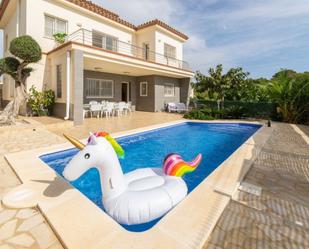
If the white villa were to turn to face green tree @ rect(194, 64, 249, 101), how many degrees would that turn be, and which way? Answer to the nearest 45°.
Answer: approximately 45° to its left

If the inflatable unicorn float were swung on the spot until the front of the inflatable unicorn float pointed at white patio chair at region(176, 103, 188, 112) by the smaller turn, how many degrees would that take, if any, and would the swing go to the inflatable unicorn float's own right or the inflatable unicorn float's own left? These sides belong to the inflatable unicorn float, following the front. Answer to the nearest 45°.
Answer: approximately 135° to the inflatable unicorn float's own right

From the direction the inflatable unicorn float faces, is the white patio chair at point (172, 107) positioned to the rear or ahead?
to the rear

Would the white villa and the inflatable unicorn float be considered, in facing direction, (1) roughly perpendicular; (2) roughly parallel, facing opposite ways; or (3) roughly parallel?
roughly perpendicular

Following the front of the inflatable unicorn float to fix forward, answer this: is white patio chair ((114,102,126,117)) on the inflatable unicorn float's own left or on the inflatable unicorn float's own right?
on the inflatable unicorn float's own right

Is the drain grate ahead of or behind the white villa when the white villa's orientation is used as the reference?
ahead

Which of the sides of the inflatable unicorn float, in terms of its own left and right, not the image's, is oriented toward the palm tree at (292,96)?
back

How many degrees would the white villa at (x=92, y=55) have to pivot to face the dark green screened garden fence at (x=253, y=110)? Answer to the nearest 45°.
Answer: approximately 45° to its left

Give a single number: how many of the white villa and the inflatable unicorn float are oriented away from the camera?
0

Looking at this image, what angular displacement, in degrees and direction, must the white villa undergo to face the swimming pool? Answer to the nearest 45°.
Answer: approximately 45° to its right

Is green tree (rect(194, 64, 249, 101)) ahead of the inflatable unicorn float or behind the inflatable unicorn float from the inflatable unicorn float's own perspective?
behind

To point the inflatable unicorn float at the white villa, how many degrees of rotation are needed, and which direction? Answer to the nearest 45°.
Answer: approximately 135° to its right

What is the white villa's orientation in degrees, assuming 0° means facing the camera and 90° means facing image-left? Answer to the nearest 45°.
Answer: approximately 315°

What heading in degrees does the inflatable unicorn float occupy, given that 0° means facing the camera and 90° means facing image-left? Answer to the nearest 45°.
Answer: approximately 45°
